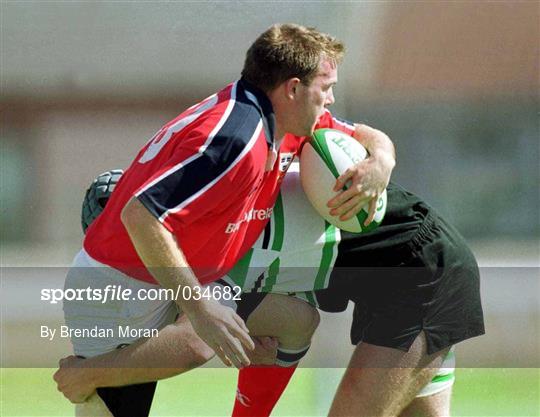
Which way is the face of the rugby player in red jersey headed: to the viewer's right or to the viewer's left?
to the viewer's right

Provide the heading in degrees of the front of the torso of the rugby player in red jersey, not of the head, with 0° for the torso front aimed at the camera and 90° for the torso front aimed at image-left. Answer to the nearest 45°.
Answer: approximately 270°
